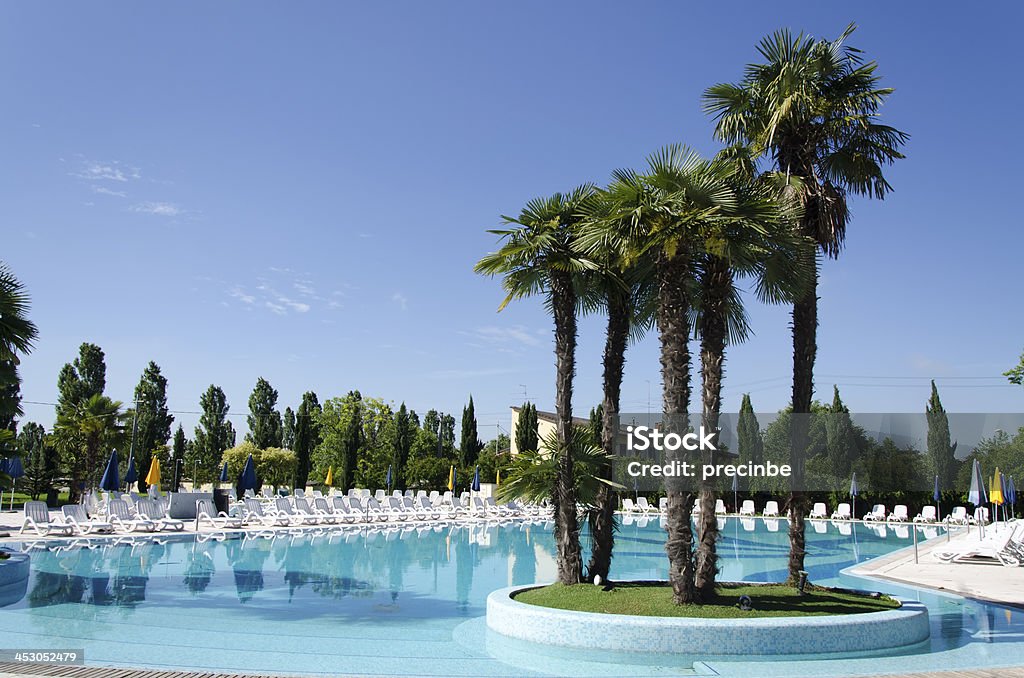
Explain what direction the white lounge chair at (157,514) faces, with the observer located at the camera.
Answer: facing the viewer and to the right of the viewer

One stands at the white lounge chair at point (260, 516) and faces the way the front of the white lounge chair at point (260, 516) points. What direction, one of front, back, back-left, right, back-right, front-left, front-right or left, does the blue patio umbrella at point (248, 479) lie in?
back-left

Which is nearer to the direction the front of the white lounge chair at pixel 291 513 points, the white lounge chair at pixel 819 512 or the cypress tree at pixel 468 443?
the white lounge chair

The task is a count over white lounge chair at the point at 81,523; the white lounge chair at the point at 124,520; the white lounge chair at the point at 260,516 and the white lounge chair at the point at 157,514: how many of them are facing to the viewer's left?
0

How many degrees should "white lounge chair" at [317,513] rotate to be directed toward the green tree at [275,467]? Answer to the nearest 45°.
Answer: approximately 135° to its left

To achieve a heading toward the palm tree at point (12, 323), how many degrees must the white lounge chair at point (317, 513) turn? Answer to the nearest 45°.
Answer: approximately 45° to its right

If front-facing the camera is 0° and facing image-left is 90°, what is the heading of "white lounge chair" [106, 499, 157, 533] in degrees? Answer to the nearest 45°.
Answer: approximately 315°

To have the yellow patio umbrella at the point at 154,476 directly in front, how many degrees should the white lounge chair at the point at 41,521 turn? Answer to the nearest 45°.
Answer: approximately 90° to its left

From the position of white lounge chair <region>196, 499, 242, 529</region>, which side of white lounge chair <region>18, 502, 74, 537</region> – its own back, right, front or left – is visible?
left

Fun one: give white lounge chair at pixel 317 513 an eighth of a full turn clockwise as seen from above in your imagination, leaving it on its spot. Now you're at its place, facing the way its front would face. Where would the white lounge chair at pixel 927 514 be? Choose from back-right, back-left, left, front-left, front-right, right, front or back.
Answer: left

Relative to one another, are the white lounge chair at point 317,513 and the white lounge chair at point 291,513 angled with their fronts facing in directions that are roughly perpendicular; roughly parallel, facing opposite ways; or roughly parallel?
roughly parallel

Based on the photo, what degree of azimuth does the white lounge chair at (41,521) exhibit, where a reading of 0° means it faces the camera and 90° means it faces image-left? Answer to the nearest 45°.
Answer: approximately 315°
